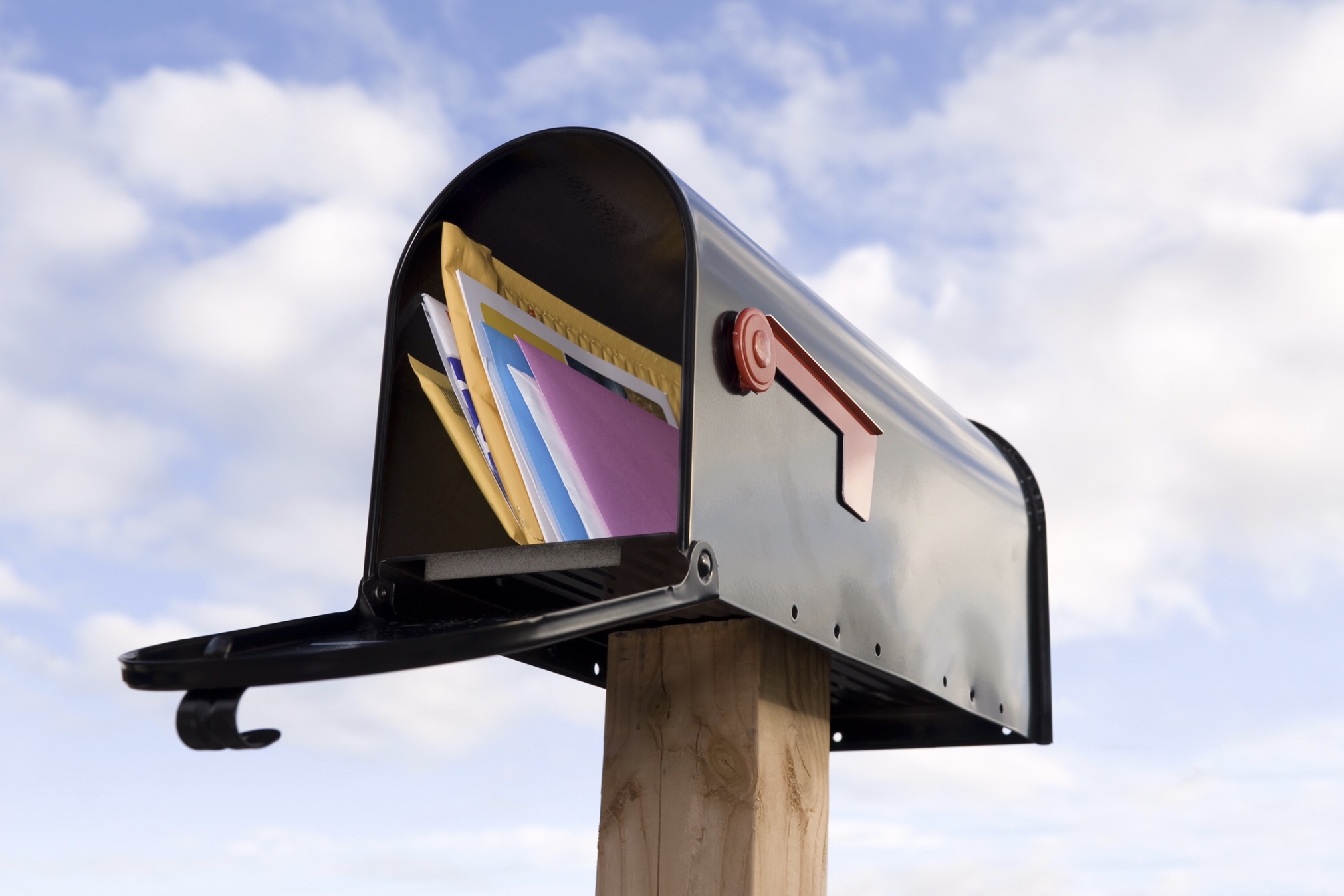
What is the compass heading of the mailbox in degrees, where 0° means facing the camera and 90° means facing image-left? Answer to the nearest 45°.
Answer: approximately 45°
